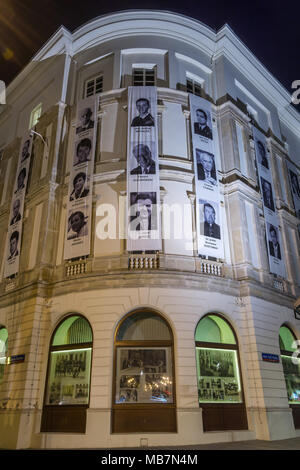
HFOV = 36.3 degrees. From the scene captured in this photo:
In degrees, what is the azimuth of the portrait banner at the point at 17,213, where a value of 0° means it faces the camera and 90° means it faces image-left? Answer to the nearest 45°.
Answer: approximately 45°

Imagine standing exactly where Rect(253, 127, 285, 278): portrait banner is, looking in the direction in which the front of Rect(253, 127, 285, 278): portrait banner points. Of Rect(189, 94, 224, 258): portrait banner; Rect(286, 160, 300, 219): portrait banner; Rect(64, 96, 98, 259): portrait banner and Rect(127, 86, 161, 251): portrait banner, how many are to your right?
3

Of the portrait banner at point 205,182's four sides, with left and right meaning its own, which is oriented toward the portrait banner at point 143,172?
right

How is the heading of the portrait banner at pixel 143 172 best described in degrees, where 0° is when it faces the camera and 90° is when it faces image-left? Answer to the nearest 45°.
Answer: approximately 0°

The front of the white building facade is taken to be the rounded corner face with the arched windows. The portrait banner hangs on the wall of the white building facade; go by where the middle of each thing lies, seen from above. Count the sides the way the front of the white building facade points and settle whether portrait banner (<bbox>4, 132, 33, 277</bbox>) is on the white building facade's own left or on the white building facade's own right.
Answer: on the white building facade's own right

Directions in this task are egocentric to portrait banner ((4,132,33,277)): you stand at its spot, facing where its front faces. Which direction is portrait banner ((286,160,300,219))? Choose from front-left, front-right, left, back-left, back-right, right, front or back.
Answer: back-left

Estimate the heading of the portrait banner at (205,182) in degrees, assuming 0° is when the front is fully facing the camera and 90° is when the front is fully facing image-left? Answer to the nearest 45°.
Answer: approximately 315°

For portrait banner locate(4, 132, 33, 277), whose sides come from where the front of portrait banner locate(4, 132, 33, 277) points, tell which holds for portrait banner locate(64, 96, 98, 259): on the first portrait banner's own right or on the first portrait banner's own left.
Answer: on the first portrait banner's own left

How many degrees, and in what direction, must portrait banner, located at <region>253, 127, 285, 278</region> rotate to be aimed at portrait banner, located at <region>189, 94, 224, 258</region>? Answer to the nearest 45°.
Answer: approximately 90° to its right

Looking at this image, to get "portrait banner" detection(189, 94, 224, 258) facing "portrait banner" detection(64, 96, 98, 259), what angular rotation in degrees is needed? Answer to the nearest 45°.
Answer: approximately 135° to its right

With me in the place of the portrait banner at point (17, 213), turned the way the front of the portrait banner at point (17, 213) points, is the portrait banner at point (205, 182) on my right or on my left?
on my left

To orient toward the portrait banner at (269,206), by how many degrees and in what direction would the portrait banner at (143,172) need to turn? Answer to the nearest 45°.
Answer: approximately 135° to its left
